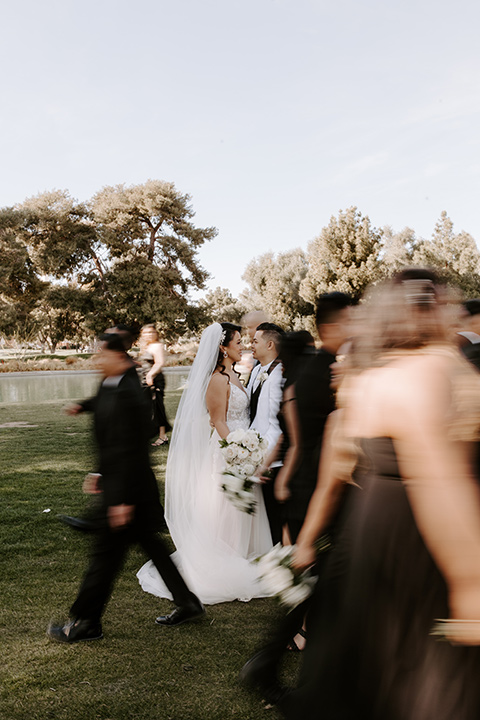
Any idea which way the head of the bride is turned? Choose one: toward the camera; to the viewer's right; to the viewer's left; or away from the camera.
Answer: to the viewer's right

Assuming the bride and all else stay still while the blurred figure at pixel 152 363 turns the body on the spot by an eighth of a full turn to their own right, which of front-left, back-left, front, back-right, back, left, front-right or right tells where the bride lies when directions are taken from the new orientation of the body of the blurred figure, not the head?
left

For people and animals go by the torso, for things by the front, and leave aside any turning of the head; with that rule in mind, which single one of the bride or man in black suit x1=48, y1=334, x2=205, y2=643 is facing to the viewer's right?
the bride

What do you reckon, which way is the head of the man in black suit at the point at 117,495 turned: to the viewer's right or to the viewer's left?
to the viewer's left

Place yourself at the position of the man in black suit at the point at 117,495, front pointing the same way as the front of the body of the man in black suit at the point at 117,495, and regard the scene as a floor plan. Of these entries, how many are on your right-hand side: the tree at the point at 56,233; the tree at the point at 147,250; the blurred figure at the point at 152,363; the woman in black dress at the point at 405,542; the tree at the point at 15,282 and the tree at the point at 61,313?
5

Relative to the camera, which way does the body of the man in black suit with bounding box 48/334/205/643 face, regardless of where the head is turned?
to the viewer's left

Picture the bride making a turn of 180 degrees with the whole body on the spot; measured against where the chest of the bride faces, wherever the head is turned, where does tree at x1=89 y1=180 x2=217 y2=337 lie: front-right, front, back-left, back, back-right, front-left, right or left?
right

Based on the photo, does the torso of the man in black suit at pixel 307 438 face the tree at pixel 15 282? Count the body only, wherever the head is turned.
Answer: no

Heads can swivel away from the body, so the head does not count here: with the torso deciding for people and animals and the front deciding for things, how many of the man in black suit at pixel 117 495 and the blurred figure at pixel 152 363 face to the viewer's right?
0

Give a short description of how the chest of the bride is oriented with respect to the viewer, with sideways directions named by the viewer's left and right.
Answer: facing to the right of the viewer

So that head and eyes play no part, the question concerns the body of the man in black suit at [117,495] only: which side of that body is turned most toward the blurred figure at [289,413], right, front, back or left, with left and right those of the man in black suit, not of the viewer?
back
